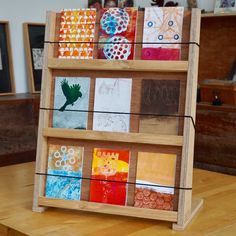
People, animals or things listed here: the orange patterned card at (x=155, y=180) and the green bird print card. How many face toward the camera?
2

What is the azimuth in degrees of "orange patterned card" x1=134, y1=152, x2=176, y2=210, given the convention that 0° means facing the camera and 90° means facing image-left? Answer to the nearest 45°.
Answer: approximately 0°

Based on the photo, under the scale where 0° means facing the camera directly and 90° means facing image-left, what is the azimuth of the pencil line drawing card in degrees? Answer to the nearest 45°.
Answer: approximately 0°
